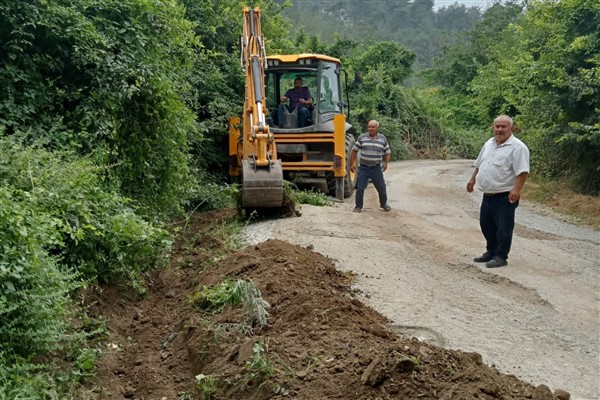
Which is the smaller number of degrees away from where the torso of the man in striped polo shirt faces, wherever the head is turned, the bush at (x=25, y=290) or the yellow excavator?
the bush

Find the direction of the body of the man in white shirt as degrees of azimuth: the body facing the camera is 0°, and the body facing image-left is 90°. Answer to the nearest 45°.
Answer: approximately 45°

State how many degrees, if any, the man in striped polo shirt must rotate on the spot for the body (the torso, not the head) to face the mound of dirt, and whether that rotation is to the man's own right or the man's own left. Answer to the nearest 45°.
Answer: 0° — they already face it

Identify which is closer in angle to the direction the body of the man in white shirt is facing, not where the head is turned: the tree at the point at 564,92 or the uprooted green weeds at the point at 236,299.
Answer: the uprooted green weeds

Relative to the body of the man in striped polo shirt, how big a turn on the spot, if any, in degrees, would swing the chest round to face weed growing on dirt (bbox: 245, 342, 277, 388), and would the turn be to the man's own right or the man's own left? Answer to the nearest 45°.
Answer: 0° — they already face it

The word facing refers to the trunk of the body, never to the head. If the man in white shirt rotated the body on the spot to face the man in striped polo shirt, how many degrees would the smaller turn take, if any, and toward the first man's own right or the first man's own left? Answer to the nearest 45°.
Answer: approximately 90° to the first man's own right

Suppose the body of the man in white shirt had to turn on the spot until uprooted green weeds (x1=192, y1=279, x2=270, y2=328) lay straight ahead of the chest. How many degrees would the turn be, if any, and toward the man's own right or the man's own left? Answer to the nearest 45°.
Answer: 0° — they already face it
